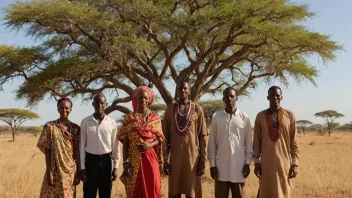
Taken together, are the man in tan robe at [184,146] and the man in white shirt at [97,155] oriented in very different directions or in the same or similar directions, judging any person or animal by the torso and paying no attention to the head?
same or similar directions

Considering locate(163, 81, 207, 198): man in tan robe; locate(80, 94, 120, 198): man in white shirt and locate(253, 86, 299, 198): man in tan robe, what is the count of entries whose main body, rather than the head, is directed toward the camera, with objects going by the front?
3

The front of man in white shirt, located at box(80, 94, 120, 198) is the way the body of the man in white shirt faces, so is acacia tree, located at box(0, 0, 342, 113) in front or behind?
behind

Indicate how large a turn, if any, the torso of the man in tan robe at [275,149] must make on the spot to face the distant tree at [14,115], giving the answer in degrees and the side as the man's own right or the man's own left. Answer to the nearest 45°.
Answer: approximately 135° to the man's own right

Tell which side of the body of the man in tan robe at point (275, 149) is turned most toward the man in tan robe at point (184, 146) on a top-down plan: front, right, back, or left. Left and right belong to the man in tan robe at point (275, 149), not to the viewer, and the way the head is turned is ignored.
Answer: right

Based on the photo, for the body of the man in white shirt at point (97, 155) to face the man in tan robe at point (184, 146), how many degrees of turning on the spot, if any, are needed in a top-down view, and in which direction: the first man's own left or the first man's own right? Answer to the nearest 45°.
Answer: approximately 90° to the first man's own left

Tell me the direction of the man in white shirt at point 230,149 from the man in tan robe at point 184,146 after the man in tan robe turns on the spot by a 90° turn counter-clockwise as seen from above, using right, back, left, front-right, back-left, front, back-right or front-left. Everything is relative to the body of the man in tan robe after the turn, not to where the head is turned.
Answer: front

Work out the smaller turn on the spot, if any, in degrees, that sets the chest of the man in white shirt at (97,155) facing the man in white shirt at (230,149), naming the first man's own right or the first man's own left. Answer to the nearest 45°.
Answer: approximately 90° to the first man's own left

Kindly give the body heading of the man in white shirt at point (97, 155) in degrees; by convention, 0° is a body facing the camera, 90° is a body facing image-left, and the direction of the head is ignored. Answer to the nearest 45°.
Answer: approximately 0°

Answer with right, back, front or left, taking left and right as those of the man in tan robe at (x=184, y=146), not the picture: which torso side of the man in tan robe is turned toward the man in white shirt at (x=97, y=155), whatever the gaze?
right

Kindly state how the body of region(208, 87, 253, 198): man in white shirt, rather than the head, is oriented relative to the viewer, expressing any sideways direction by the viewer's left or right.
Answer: facing the viewer

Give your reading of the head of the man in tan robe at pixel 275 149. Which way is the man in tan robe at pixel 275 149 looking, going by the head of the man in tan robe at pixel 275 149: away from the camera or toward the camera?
toward the camera

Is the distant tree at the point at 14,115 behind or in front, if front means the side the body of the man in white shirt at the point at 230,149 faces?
behind

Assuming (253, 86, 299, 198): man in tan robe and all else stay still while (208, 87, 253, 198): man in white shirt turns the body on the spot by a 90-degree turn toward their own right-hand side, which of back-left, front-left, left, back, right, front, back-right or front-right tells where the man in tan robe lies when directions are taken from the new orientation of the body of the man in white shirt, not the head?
back
